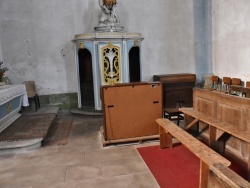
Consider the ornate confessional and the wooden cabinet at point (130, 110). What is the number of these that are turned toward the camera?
1

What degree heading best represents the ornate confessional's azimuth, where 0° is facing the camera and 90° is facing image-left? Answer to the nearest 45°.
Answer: approximately 0°

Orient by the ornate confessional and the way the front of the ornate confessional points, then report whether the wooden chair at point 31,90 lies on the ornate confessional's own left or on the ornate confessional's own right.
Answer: on the ornate confessional's own right

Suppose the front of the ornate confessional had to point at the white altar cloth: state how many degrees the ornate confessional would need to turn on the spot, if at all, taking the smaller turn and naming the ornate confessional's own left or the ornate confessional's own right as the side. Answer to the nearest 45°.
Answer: approximately 45° to the ornate confessional's own right

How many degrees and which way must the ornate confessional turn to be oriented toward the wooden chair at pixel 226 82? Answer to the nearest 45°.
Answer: approximately 90° to its left

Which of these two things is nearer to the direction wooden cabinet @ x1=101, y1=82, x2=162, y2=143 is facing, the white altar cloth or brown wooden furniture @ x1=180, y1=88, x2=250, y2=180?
the white altar cloth

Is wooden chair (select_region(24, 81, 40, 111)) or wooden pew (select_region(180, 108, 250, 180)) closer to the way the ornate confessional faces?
the wooden pew

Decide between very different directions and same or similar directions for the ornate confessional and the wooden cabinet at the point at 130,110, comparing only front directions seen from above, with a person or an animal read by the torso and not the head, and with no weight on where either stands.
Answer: very different directions

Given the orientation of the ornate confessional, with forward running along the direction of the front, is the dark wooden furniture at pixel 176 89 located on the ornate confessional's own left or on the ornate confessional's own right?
on the ornate confessional's own left

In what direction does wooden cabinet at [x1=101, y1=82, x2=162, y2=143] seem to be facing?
away from the camera

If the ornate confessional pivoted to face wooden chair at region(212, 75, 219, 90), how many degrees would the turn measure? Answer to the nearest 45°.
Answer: approximately 90° to its left
